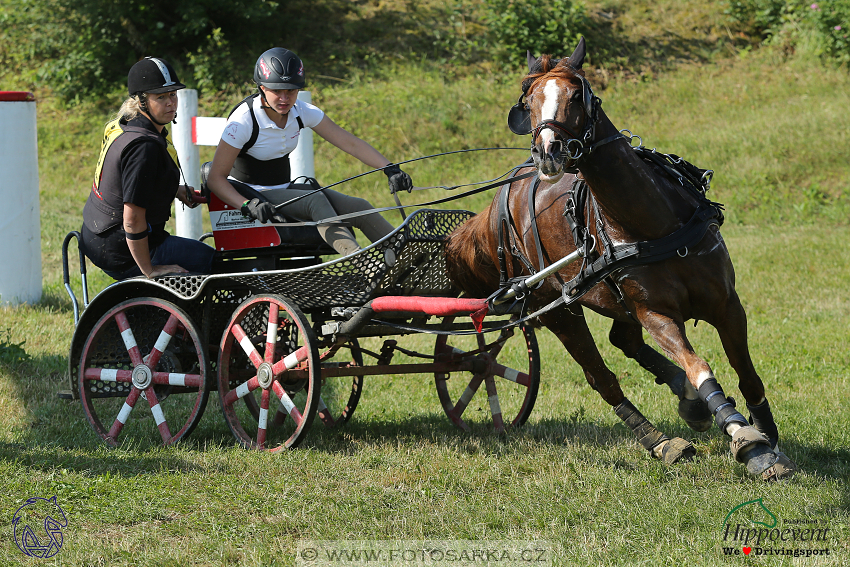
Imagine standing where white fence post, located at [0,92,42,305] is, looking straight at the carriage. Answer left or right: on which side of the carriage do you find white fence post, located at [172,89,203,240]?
left

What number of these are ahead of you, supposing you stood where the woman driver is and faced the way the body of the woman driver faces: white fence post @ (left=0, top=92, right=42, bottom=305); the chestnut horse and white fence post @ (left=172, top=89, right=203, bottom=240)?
1

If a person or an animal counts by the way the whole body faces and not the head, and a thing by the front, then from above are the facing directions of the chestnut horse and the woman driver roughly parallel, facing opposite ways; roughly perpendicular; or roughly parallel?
roughly parallel

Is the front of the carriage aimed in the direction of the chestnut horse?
yes

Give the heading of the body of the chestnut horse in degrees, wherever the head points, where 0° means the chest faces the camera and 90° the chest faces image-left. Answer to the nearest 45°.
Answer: approximately 315°

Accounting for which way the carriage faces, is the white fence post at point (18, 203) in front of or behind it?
behind

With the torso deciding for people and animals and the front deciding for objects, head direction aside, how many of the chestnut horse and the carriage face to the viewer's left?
0

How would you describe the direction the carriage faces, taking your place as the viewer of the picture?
facing the viewer and to the right of the viewer

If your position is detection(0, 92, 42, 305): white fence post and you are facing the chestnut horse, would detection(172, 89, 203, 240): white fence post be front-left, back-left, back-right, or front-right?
front-left

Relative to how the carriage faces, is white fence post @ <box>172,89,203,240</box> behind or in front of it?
behind

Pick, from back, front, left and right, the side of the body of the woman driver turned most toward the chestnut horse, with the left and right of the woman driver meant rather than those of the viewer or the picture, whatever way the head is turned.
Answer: front

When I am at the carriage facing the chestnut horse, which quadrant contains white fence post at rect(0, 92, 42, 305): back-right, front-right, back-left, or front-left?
back-left
